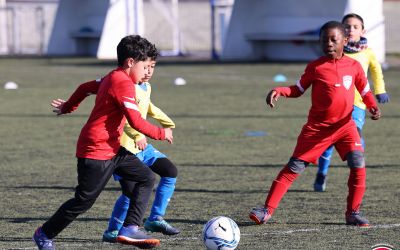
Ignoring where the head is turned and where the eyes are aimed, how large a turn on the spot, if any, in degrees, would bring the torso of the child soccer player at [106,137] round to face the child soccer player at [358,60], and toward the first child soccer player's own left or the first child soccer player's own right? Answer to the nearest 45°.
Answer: approximately 45° to the first child soccer player's own left

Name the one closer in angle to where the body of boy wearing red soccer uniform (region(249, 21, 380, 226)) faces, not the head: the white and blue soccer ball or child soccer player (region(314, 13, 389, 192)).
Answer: the white and blue soccer ball

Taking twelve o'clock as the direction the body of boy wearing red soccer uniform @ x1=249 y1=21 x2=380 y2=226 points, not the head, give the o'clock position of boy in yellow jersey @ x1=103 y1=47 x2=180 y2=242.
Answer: The boy in yellow jersey is roughly at 2 o'clock from the boy wearing red soccer uniform.

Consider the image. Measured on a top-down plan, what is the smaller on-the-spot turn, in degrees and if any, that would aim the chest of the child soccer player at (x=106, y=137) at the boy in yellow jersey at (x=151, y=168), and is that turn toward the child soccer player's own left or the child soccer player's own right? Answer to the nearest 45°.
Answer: approximately 45° to the child soccer player's own left

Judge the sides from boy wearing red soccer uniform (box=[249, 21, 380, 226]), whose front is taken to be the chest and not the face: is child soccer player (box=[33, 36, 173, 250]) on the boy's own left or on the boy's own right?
on the boy's own right

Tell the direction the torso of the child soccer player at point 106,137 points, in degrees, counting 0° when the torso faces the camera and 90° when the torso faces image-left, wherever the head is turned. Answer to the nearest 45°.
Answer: approximately 270°

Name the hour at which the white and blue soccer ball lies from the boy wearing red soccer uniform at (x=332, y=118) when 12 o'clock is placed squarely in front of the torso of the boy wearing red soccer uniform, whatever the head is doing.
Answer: The white and blue soccer ball is roughly at 1 o'clock from the boy wearing red soccer uniform.

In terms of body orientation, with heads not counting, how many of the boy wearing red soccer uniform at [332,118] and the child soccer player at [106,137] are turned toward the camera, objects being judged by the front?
1

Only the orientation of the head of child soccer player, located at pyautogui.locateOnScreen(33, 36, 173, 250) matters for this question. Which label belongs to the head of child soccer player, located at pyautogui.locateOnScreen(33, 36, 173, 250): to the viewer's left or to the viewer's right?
to the viewer's right

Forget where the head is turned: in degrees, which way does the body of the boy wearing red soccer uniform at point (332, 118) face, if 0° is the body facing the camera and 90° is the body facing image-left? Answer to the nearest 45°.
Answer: approximately 0°
